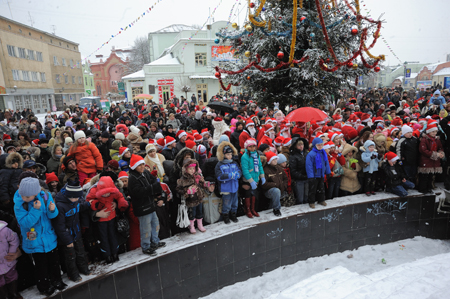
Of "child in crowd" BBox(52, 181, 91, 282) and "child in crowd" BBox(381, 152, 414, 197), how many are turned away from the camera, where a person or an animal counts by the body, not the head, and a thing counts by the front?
0

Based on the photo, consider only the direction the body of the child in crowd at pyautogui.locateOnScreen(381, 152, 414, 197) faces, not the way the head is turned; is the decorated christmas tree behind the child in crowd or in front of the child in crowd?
behind

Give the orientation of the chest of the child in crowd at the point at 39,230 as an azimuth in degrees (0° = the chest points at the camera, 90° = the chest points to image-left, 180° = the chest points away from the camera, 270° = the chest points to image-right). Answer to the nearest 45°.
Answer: approximately 315°

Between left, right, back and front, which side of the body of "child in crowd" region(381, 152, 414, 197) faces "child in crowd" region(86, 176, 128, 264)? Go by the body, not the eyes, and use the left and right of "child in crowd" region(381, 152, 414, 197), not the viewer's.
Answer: right

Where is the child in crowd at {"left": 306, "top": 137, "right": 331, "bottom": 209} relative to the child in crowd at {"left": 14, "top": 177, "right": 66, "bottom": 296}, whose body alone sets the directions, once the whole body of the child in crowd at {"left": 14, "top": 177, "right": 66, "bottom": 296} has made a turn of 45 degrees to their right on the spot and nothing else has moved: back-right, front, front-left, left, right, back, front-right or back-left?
left

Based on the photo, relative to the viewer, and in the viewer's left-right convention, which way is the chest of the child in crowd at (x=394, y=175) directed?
facing the viewer and to the right of the viewer

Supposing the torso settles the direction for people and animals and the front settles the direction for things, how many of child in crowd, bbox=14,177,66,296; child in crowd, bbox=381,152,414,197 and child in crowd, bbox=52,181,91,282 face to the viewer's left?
0

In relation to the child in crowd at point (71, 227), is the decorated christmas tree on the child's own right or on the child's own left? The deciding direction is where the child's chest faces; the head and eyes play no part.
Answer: on the child's own left
